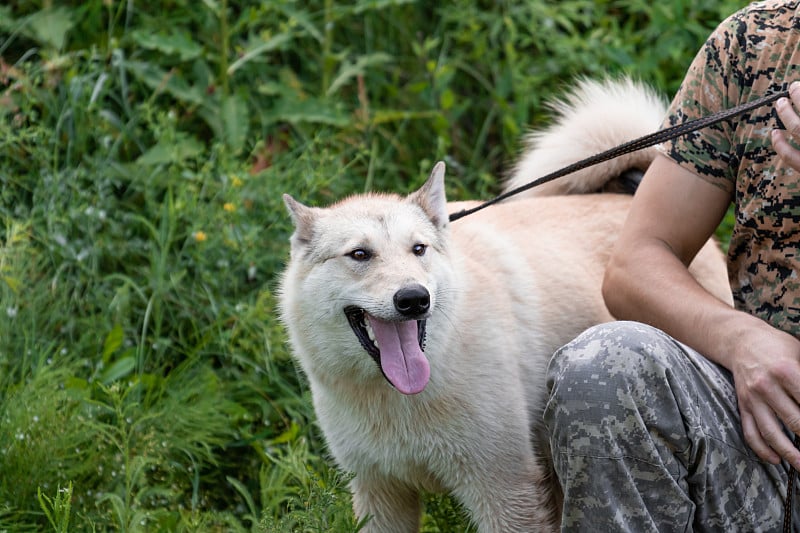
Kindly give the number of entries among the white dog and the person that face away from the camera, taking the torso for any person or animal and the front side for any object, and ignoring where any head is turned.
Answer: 0

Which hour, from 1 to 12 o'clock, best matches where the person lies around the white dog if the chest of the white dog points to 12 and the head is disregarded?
The person is roughly at 8 o'clock from the white dog.

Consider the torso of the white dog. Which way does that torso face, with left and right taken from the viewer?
facing the viewer and to the left of the viewer
